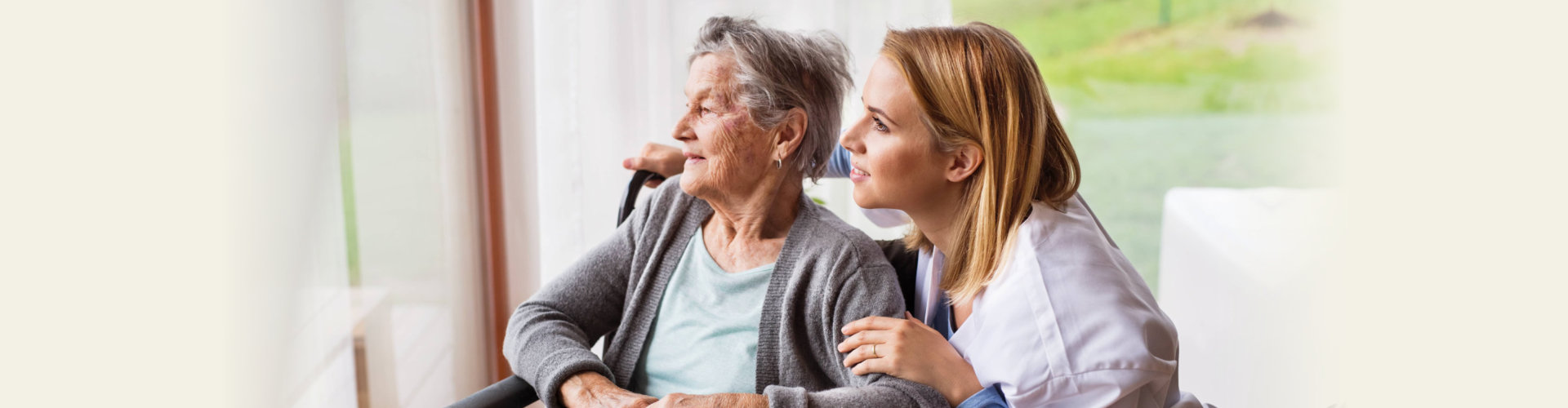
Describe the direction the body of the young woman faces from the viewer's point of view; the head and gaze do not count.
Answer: to the viewer's left

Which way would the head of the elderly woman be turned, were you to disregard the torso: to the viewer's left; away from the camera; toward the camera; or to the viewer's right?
to the viewer's left

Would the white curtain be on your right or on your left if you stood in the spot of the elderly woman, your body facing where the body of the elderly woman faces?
on your right

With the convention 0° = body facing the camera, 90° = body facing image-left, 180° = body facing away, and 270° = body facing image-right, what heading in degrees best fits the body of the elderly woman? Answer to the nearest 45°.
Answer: approximately 45°

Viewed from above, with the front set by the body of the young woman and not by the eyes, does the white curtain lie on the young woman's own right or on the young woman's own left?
on the young woman's own right

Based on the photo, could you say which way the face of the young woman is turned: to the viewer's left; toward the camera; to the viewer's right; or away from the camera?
to the viewer's left

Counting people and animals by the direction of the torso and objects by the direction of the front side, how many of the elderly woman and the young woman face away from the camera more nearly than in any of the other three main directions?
0
